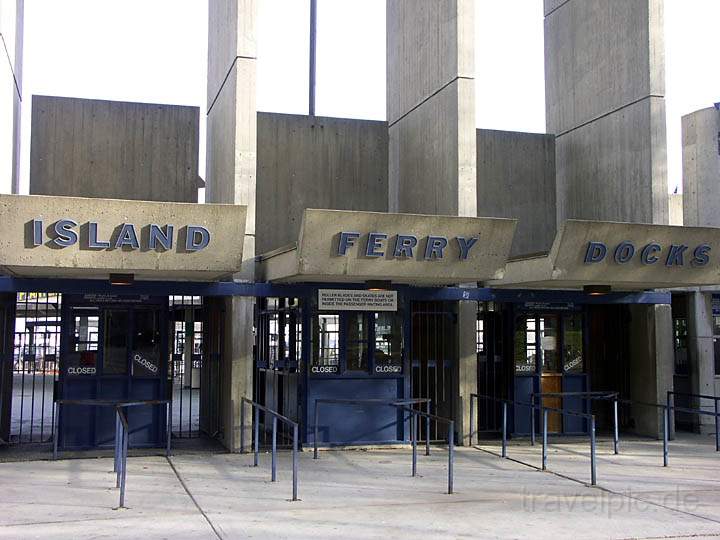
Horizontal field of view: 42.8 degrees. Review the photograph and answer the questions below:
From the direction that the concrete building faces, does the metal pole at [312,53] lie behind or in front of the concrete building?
behind

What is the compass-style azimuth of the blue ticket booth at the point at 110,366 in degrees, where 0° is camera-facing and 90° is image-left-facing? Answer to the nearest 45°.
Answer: approximately 0°

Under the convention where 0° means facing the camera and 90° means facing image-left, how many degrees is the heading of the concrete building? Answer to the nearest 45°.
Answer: approximately 0°
